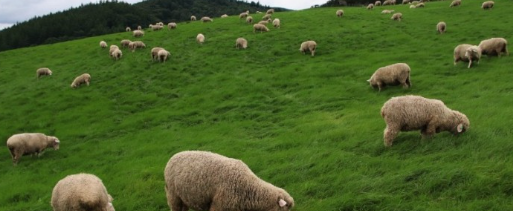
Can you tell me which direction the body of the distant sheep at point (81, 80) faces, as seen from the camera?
to the viewer's left

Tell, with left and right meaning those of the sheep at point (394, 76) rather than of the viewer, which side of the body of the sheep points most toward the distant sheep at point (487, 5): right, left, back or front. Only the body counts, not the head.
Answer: right

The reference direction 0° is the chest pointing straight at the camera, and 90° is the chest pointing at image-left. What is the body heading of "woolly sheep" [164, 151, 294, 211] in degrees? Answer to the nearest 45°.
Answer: approximately 270°

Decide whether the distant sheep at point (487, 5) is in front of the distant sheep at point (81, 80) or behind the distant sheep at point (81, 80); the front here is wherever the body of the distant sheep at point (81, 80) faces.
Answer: behind

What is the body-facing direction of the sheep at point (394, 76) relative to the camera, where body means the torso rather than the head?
to the viewer's left

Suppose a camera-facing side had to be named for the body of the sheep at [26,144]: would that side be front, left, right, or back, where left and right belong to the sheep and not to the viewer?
right

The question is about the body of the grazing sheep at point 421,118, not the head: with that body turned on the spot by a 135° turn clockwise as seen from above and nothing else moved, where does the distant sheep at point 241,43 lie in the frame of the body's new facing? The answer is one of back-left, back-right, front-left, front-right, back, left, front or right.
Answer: right

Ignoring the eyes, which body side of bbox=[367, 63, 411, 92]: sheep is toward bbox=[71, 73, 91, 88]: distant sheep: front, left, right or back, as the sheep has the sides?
front

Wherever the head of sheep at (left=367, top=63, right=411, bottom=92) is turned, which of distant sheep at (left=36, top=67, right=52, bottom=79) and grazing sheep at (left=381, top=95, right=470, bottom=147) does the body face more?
the distant sheep

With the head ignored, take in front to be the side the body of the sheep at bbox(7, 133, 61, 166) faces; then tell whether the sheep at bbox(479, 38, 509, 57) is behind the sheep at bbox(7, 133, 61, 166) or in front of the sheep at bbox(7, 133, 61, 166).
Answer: in front

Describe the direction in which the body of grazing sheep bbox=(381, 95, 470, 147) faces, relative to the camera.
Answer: to the viewer's right
